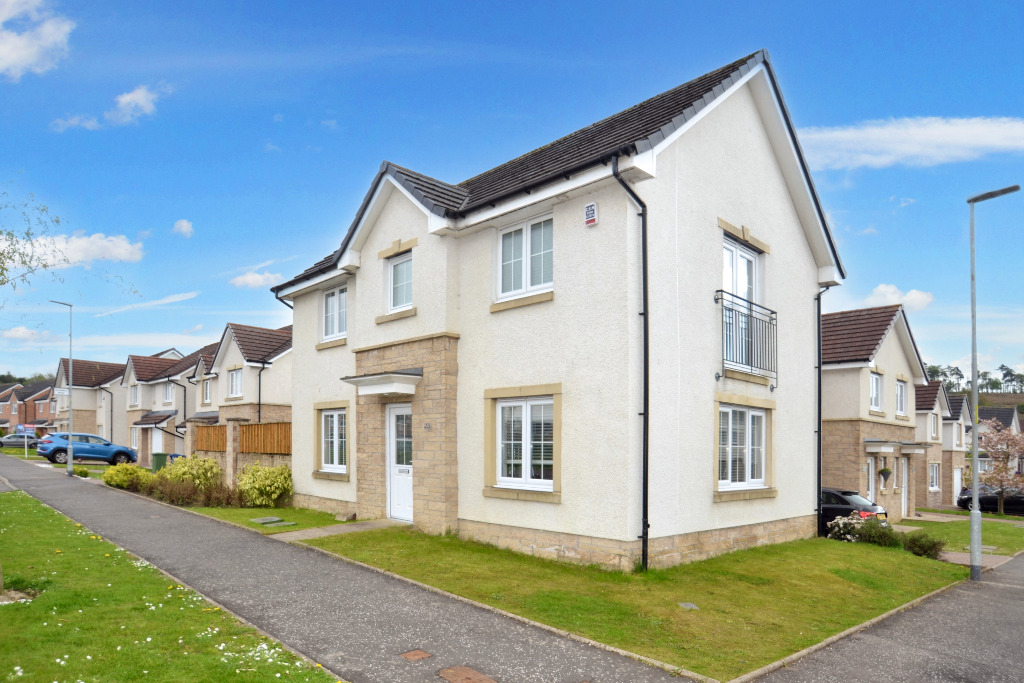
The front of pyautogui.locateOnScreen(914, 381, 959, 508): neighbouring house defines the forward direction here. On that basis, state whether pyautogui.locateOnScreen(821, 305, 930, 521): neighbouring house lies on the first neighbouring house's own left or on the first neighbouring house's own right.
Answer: on the first neighbouring house's own right

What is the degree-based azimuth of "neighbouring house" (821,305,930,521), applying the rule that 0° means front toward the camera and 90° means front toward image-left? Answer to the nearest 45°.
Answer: approximately 315°

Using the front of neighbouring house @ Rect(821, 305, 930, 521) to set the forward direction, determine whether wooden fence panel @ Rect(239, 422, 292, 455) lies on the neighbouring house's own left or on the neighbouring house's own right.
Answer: on the neighbouring house's own right

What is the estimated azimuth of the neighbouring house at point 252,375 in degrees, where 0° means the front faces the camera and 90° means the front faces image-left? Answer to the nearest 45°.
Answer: approximately 45°

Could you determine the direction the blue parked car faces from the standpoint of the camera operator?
facing to the right of the viewer

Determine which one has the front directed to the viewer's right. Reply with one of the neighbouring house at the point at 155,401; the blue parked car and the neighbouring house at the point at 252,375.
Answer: the blue parked car

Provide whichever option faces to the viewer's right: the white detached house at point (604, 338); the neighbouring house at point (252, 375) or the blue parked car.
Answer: the blue parked car

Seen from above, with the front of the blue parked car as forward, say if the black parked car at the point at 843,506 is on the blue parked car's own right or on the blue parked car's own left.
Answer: on the blue parked car's own right

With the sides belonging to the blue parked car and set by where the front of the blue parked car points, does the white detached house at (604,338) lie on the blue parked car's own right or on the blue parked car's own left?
on the blue parked car's own right
